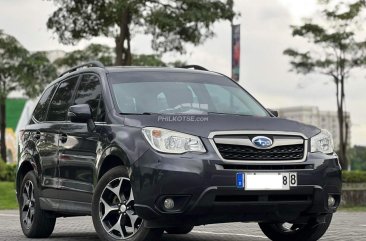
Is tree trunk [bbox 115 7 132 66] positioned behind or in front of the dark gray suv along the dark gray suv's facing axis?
behind

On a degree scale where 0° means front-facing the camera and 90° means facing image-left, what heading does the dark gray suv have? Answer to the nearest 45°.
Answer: approximately 315°
